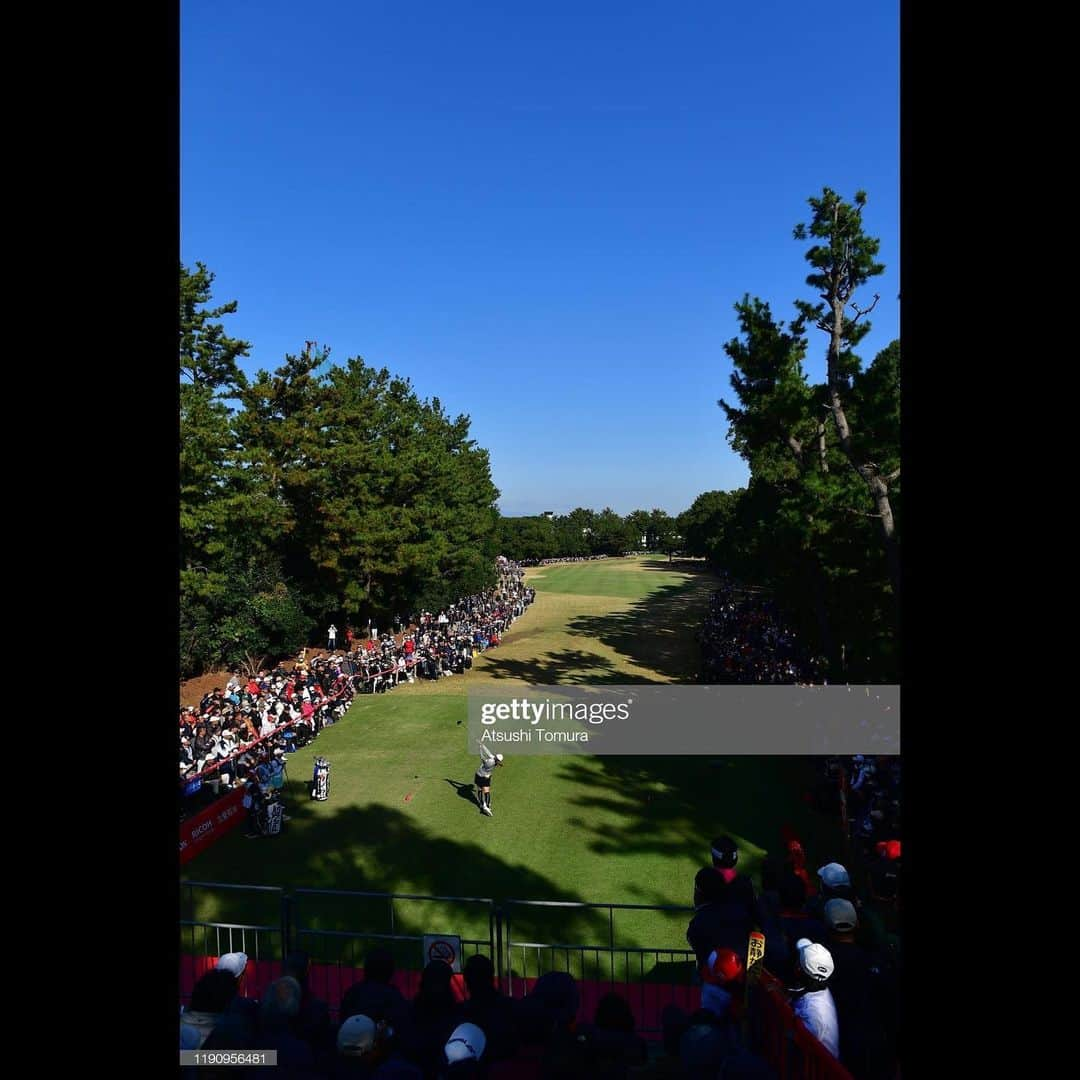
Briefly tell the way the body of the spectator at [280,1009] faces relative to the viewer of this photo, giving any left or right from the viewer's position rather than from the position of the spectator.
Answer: facing away from the viewer

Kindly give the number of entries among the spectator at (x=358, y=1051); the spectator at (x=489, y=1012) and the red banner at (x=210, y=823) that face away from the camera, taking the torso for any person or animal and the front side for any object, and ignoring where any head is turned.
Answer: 2

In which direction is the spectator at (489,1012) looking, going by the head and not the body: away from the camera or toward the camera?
away from the camera

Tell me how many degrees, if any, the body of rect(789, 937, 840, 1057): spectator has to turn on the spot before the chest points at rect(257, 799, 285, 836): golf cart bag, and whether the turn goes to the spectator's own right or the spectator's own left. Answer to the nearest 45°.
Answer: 0° — they already face it

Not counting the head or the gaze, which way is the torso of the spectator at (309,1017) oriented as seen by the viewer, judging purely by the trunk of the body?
away from the camera

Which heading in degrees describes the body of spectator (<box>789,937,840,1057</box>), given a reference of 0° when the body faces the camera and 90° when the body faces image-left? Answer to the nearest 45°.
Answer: approximately 135°

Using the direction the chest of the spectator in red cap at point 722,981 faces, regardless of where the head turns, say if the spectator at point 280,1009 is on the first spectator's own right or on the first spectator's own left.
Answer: on the first spectator's own left

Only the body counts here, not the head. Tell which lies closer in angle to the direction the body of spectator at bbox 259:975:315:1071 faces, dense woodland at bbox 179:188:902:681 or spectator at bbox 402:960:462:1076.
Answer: the dense woodland

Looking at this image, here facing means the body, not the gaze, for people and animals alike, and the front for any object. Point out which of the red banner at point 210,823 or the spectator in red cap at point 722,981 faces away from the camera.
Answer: the spectator in red cap

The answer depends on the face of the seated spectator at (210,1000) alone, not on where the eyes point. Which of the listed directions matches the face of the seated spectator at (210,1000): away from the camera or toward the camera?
away from the camera

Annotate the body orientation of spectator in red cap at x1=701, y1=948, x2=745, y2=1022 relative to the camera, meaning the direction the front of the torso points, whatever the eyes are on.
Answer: away from the camera

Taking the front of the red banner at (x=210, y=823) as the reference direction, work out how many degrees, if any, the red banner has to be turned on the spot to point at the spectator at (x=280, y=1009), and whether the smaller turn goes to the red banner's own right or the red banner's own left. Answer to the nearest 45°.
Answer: approximately 45° to the red banner's own right

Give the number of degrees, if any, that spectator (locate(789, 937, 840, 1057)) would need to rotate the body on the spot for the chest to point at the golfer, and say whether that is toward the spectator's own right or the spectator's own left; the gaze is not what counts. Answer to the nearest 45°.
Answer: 0° — they already face them

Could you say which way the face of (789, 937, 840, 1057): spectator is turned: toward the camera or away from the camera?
away from the camera

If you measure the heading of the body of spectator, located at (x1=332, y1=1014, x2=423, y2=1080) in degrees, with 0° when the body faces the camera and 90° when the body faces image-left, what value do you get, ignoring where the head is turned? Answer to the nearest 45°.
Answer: approximately 180°

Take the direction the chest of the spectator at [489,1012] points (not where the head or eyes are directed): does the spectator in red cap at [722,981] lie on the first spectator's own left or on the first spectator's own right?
on the first spectator's own right

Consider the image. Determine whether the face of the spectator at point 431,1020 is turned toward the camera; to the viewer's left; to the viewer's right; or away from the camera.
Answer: away from the camera

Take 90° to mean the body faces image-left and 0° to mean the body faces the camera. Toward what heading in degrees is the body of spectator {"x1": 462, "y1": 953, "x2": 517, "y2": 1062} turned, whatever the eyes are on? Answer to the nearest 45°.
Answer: approximately 180°
